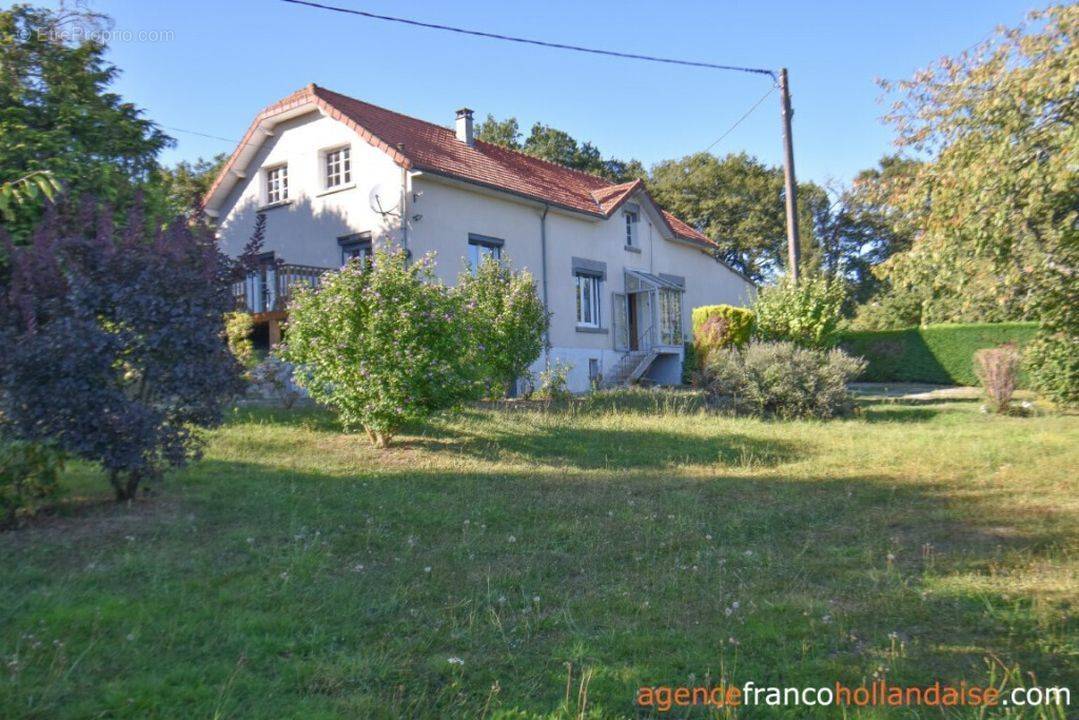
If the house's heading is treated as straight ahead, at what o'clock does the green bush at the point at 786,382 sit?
The green bush is roughly at 12 o'clock from the house.

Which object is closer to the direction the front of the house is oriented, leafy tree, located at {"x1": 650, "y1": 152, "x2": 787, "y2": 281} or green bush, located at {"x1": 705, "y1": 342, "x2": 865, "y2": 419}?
the green bush

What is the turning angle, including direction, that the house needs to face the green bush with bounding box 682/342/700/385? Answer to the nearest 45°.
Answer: approximately 90° to its left

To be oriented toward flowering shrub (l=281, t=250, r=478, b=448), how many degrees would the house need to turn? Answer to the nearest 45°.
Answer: approximately 45° to its right

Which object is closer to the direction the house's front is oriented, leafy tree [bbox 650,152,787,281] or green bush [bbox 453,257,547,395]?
the green bush

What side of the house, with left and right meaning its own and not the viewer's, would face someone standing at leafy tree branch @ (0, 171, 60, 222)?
right

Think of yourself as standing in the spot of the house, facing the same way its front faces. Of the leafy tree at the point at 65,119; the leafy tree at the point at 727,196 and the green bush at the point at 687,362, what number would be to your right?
1

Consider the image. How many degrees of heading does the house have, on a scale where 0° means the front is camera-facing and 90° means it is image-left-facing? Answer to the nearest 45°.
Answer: approximately 315°

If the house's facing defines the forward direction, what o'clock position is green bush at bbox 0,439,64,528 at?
The green bush is roughly at 2 o'clock from the house.

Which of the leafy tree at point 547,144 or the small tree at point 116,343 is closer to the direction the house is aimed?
the small tree

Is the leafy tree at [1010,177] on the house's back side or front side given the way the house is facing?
on the front side

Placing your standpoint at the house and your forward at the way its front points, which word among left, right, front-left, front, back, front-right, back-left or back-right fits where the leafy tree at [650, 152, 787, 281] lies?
left
